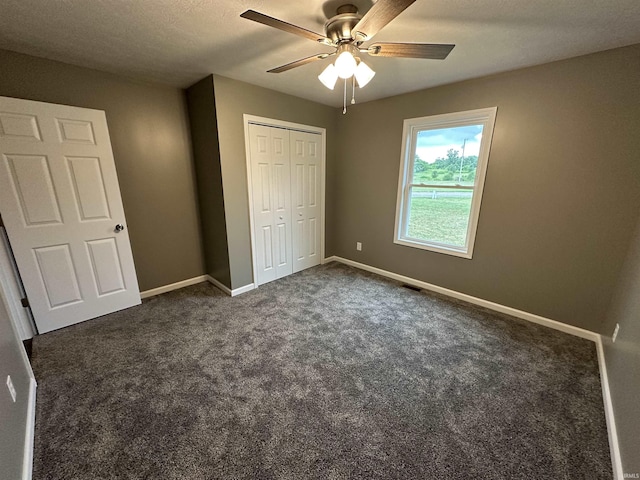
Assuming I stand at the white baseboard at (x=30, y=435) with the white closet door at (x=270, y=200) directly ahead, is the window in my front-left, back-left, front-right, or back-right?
front-right

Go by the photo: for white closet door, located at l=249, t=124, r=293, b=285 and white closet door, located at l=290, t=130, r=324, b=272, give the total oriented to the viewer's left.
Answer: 0

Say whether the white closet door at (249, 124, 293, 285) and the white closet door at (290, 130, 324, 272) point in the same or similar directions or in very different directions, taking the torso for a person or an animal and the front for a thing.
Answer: same or similar directions

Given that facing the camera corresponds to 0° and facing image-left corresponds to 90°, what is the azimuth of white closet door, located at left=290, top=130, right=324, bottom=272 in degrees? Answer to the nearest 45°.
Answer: approximately 315°

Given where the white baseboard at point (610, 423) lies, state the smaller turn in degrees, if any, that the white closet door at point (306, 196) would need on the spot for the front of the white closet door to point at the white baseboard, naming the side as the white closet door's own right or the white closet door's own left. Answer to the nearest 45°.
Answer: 0° — it already faces it

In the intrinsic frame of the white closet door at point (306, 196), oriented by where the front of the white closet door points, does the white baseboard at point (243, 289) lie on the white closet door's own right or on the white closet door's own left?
on the white closet door's own right

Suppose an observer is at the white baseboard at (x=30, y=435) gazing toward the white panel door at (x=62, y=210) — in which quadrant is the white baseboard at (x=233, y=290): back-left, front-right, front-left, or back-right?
front-right

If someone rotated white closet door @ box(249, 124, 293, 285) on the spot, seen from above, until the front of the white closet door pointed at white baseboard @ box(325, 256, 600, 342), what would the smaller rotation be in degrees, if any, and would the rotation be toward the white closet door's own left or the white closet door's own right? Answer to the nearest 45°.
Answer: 0° — it already faces it

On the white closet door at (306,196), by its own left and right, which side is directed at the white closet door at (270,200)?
right
